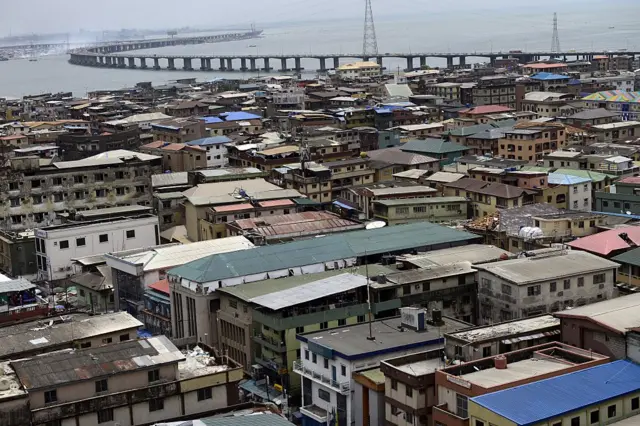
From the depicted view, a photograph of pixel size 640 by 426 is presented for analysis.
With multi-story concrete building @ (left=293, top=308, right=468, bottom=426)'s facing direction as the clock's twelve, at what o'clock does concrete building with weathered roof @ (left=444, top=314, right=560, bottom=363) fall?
concrete building with weathered roof @ (left=444, top=314, right=560, bottom=363) is roughly at 8 o'clock from multi-story concrete building @ (left=293, top=308, right=468, bottom=426).

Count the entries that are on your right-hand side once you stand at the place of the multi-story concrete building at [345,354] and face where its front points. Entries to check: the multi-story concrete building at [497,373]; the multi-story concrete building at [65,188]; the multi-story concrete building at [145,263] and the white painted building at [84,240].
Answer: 3

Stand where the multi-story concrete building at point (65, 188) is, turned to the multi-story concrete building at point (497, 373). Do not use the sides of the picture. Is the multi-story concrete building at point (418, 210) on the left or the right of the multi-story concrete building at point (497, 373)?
left

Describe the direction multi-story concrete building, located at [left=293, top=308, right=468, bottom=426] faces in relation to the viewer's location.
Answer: facing the viewer and to the left of the viewer

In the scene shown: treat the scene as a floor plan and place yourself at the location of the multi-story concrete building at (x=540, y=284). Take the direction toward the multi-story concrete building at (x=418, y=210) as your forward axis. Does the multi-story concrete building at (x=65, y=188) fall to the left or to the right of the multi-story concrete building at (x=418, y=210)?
left

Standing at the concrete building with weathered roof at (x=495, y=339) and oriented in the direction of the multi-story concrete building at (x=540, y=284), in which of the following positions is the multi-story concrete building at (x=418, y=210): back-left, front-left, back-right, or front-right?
front-left

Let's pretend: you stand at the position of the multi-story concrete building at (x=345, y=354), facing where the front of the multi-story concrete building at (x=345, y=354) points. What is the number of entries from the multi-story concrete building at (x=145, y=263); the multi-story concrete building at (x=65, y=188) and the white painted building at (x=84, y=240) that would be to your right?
3

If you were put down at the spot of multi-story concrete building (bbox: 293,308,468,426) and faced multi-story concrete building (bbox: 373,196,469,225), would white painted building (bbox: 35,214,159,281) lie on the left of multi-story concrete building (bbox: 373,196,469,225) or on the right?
left

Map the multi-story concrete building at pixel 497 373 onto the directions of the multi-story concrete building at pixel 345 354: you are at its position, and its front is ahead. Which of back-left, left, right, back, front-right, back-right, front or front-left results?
left

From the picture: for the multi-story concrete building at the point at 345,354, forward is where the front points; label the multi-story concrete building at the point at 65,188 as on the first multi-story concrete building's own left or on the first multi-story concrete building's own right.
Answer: on the first multi-story concrete building's own right

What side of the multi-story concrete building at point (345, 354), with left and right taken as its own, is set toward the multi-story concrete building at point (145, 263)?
right

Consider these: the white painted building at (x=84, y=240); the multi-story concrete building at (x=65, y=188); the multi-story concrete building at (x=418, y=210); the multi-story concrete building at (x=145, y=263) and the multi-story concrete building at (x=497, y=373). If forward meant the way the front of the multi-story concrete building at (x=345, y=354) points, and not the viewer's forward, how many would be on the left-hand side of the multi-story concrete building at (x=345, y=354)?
1

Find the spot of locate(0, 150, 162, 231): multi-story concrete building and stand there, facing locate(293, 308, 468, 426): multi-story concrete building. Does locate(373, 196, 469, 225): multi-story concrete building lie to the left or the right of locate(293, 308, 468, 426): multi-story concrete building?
left

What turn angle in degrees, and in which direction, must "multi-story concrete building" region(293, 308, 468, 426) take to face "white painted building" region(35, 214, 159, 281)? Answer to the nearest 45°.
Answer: approximately 90° to its right

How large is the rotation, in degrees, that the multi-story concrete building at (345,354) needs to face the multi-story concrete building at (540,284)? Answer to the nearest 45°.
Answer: approximately 180°
